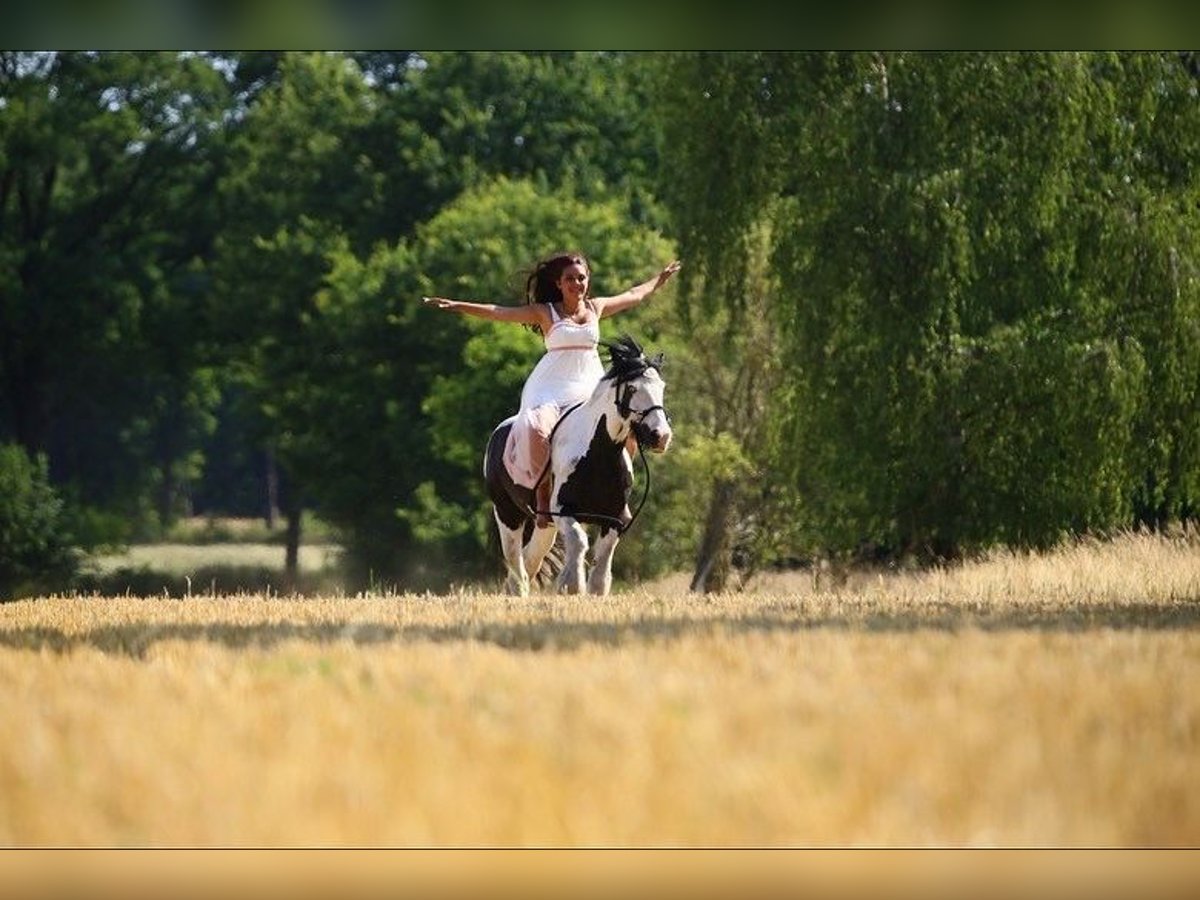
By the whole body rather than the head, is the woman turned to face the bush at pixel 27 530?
no

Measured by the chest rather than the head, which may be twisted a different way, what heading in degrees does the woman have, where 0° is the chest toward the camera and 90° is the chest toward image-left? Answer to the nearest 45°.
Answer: approximately 315°

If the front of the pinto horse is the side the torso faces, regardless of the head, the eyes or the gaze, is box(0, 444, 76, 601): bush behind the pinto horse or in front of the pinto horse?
behind

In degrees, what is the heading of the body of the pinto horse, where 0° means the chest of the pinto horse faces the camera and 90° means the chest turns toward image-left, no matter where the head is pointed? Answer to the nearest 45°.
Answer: approximately 315°
